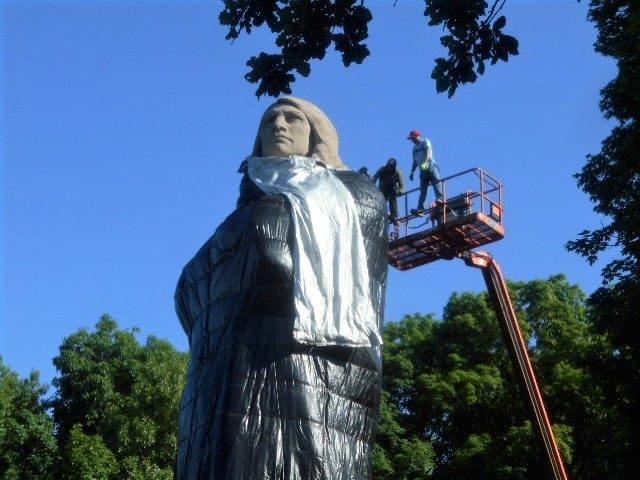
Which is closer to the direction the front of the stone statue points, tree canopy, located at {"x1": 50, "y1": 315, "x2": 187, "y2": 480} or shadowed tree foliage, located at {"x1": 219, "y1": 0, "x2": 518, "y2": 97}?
the shadowed tree foliage

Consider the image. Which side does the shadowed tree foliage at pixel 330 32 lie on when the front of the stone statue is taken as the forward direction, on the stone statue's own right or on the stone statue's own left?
on the stone statue's own left

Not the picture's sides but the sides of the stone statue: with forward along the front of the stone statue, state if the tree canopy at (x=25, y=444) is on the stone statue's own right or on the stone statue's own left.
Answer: on the stone statue's own right

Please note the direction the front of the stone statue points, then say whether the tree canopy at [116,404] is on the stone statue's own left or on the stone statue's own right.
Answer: on the stone statue's own right

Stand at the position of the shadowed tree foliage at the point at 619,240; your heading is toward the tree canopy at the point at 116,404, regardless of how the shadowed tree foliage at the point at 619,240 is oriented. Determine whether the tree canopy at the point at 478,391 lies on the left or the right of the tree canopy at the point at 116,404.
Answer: right

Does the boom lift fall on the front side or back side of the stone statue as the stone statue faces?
on the back side

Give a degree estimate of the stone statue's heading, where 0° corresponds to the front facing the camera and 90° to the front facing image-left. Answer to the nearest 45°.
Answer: approximately 45°
